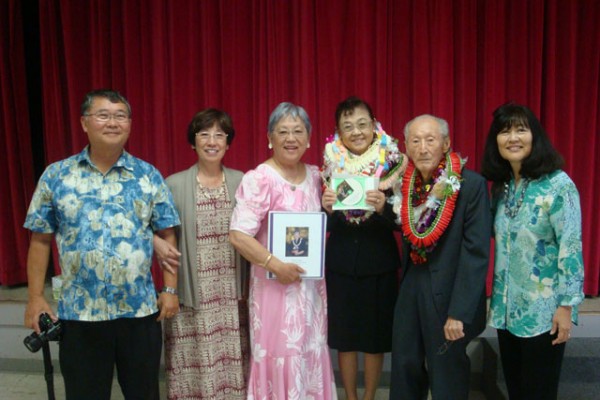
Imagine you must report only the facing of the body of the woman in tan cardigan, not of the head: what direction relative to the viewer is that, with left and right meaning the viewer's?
facing the viewer

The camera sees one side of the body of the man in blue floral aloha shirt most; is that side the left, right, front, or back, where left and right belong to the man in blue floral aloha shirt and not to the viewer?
front

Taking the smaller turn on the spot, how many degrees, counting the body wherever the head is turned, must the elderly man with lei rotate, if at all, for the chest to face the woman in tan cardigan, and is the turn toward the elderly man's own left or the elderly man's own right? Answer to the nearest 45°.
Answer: approximately 45° to the elderly man's own right

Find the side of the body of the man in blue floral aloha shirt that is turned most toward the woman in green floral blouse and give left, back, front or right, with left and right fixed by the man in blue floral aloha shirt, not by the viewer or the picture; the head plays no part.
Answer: left

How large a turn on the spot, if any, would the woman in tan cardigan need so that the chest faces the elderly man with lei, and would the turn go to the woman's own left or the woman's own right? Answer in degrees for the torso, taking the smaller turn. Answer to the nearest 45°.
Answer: approximately 45° to the woman's own left

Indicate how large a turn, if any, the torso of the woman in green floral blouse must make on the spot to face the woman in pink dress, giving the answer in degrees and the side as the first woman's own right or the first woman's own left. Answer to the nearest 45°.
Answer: approximately 45° to the first woman's own right

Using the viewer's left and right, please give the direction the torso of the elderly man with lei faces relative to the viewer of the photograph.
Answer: facing the viewer and to the left of the viewer
